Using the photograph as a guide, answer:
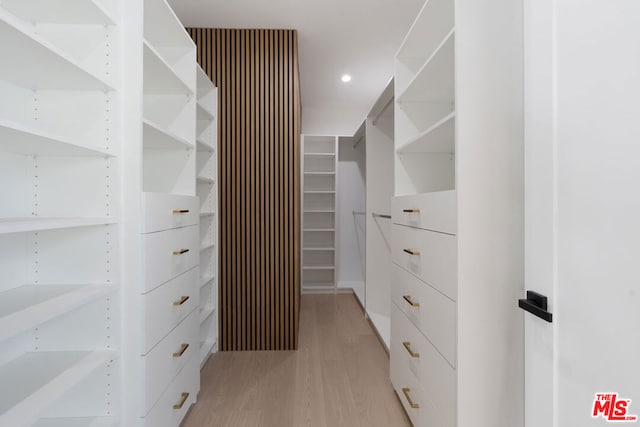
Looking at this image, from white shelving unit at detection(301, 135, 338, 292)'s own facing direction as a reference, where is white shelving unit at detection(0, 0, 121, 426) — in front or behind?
in front

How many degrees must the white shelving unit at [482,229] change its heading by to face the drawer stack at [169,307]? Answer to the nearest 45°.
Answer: approximately 45° to its right

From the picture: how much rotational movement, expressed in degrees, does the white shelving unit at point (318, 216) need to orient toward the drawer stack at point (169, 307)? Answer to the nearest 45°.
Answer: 0° — it already faces it

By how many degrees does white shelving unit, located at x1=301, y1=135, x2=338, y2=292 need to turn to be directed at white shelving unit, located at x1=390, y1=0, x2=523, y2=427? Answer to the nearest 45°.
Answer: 0° — it already faces it

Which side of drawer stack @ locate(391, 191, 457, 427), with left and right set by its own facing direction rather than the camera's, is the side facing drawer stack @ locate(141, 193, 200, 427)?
front

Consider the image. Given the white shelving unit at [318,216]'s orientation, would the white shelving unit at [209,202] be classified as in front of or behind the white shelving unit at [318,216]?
in front

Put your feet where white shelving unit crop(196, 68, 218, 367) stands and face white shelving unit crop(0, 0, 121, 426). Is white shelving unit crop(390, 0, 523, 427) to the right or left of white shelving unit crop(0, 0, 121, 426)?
left

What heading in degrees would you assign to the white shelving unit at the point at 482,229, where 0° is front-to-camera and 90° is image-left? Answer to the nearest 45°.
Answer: approximately 45°

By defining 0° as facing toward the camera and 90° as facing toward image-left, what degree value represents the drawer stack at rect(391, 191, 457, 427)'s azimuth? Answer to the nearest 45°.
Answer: approximately 90°

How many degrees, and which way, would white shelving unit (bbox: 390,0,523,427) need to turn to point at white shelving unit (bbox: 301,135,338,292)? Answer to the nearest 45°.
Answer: approximately 90° to its right

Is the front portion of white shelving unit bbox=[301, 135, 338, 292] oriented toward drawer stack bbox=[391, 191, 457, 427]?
yes
